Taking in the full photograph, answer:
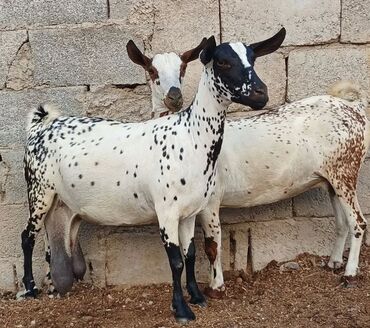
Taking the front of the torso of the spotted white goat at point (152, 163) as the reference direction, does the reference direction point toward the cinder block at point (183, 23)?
no

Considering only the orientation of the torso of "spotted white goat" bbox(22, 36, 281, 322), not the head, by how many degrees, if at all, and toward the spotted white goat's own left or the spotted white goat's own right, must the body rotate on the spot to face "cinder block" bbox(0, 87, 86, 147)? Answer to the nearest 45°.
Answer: approximately 180°

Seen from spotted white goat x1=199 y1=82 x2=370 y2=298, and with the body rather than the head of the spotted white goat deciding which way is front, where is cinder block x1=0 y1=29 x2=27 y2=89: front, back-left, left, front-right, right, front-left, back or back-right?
front

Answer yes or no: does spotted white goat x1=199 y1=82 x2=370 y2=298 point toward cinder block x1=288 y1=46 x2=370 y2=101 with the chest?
no

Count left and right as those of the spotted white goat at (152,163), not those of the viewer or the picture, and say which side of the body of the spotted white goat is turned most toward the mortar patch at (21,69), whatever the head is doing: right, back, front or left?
back

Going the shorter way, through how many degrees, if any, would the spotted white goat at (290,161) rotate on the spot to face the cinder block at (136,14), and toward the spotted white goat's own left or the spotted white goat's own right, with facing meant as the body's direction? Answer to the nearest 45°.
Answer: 0° — it already faces it

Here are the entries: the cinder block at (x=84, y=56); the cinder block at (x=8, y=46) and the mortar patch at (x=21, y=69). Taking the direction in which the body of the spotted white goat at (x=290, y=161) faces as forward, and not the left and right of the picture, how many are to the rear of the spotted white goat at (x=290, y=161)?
0

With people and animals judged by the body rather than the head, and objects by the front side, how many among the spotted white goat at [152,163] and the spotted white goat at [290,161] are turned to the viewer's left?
1

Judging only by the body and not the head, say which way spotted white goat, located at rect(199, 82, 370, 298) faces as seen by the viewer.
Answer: to the viewer's left

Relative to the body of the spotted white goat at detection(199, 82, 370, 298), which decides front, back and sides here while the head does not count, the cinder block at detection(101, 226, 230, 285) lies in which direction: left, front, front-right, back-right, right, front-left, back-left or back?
front

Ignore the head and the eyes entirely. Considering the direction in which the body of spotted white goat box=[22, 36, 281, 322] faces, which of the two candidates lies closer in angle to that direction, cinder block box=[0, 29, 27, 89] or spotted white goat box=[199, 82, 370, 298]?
the spotted white goat

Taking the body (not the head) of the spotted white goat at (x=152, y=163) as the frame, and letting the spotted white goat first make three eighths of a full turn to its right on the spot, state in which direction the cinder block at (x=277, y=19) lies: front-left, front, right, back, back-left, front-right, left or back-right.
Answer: back-right

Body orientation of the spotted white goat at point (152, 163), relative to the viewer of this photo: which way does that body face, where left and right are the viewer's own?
facing the viewer and to the right of the viewer
